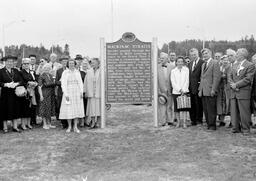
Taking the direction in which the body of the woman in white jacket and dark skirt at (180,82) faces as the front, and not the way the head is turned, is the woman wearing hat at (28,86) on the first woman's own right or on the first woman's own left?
on the first woman's own right

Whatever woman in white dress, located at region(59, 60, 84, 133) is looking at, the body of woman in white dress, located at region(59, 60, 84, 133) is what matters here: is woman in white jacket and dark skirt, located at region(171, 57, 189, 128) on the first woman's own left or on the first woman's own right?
on the first woman's own left

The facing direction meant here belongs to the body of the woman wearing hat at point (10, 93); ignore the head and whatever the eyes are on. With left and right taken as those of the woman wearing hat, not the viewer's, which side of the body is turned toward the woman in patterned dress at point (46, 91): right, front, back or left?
left

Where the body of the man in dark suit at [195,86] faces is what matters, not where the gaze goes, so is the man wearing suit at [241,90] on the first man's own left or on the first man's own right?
on the first man's own left

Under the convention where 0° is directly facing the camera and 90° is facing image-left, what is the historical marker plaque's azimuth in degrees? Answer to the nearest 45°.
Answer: approximately 0°

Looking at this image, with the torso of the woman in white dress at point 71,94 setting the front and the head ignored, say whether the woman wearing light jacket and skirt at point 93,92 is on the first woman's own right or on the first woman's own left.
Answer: on the first woman's own left

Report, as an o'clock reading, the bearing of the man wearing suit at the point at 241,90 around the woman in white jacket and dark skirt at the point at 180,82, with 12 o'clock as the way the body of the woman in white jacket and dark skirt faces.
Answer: The man wearing suit is roughly at 10 o'clock from the woman in white jacket and dark skirt.

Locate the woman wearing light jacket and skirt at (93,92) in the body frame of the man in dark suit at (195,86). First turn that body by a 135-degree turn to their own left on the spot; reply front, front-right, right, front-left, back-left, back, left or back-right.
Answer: back

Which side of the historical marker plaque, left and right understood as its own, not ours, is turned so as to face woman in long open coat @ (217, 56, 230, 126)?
left
